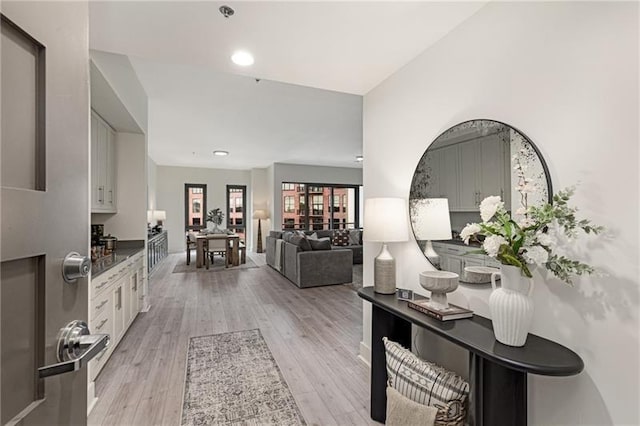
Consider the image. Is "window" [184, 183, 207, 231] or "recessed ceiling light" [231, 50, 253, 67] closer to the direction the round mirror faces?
the recessed ceiling light

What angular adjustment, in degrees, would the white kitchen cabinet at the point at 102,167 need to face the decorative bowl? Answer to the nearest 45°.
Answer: approximately 45° to its right

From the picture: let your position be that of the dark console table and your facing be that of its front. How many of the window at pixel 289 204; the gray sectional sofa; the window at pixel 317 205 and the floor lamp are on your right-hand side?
4

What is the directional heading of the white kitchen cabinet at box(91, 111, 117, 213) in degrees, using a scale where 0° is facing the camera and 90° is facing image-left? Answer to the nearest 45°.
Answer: approximately 270°

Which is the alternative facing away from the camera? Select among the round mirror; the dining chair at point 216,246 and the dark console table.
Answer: the dining chair

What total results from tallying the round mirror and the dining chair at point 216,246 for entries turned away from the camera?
1

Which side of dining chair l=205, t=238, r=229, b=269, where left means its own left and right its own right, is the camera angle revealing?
back

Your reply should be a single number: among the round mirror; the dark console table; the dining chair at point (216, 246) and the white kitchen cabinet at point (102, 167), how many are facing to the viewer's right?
1

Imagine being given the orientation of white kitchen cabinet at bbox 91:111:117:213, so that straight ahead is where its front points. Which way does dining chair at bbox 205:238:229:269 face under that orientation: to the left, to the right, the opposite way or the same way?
to the left

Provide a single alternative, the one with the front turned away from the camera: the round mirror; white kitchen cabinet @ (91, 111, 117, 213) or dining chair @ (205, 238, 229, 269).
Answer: the dining chair

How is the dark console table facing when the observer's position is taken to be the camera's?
facing the viewer and to the left of the viewer

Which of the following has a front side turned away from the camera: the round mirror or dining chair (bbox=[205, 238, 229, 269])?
the dining chair

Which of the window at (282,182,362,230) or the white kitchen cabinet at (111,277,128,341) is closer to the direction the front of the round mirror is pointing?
the white kitchen cabinet

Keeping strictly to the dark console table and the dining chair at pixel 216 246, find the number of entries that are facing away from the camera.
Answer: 1
